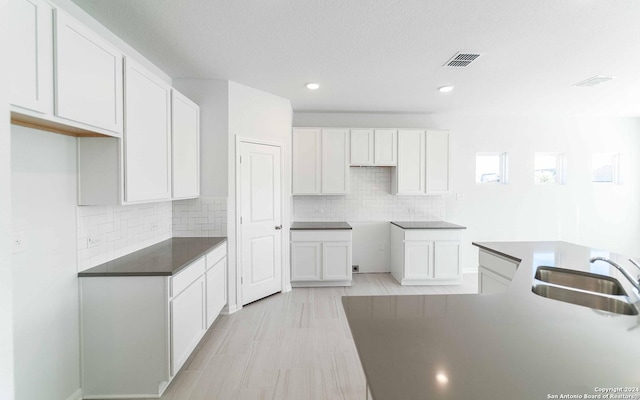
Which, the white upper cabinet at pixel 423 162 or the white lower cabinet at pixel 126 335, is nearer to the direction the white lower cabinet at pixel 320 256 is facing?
the white lower cabinet

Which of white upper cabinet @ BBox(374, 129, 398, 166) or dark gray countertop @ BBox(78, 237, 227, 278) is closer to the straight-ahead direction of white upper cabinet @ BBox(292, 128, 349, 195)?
the dark gray countertop

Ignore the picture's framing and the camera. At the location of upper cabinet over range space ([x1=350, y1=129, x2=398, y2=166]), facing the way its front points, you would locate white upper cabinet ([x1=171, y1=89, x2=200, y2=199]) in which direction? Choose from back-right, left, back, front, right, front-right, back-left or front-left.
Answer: front-right

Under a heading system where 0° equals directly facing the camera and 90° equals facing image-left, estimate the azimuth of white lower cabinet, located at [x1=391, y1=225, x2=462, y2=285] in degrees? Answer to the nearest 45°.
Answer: approximately 0°

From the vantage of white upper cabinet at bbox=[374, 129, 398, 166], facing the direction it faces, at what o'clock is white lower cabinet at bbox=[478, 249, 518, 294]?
The white lower cabinet is roughly at 11 o'clock from the white upper cabinet.

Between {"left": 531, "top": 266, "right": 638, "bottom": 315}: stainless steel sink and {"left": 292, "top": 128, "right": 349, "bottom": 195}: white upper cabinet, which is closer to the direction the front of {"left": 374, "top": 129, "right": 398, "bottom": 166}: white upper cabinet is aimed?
the stainless steel sink

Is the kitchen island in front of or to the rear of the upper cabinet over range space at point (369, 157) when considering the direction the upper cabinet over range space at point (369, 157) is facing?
in front

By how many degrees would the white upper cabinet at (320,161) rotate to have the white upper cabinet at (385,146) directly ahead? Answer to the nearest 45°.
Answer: approximately 90° to its left
